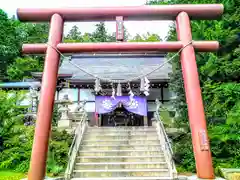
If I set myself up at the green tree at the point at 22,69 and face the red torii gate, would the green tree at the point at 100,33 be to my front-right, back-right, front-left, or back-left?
back-left

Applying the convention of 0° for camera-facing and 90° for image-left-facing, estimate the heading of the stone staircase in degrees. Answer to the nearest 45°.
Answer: approximately 0°

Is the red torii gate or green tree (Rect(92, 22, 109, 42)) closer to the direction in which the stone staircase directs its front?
the red torii gate

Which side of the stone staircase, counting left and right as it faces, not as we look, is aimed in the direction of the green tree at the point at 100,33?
back

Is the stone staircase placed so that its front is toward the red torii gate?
yes

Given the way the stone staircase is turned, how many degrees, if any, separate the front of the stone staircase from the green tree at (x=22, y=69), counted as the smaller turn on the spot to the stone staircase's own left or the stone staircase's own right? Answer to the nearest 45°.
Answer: approximately 135° to the stone staircase's own right
